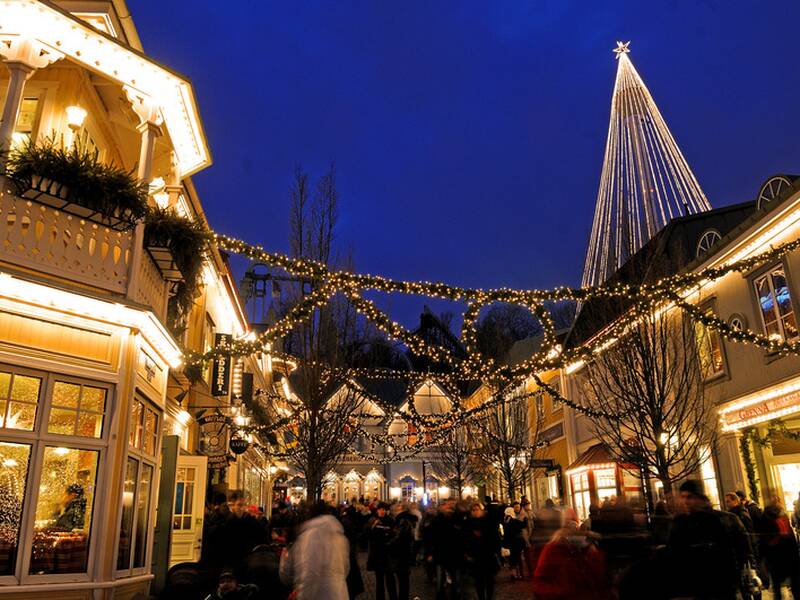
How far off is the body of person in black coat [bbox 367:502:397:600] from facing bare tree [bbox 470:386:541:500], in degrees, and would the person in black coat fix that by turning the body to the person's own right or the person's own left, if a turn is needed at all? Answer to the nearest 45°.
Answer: approximately 180°

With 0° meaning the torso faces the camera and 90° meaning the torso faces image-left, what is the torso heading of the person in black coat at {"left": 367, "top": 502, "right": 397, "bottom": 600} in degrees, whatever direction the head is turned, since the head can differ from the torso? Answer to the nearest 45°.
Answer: approximately 0°

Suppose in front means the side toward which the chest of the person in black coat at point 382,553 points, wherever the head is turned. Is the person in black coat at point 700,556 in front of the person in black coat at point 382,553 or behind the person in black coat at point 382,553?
in front

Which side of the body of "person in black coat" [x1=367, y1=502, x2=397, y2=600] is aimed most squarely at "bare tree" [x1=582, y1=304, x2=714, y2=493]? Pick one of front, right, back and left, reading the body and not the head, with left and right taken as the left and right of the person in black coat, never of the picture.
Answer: left

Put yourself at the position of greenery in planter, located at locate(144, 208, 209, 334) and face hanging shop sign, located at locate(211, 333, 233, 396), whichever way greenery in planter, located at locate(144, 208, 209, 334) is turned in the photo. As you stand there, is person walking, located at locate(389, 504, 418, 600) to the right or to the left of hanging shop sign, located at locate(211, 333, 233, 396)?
right

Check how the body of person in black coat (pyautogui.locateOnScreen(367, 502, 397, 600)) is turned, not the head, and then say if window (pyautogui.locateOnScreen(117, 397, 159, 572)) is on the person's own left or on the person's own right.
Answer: on the person's own right

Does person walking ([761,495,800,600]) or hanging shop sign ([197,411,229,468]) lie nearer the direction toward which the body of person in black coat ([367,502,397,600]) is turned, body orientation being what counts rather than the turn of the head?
the person walking

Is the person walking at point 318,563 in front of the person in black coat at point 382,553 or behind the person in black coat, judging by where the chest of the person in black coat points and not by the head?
in front

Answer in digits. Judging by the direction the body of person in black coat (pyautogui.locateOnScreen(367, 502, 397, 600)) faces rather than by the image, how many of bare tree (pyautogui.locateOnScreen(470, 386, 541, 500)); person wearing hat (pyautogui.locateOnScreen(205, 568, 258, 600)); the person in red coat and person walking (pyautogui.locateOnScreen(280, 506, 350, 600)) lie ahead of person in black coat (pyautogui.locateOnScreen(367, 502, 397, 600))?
3
